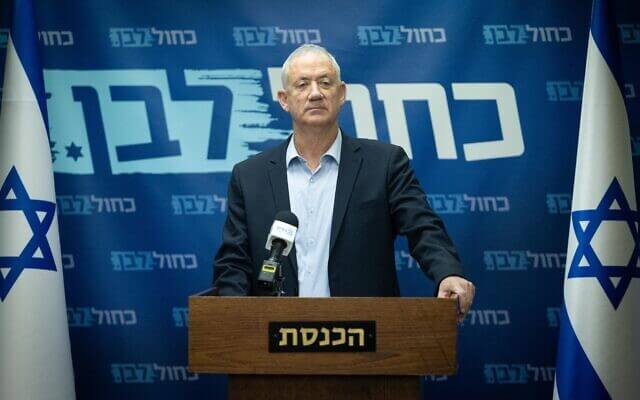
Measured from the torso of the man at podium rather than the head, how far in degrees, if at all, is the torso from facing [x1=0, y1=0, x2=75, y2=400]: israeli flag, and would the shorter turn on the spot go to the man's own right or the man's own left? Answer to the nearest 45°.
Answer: approximately 135° to the man's own right

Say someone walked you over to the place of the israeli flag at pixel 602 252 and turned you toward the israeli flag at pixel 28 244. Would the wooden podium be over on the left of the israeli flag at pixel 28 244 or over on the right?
left

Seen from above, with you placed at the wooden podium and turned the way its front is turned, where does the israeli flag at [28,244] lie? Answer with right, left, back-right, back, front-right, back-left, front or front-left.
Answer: back-right

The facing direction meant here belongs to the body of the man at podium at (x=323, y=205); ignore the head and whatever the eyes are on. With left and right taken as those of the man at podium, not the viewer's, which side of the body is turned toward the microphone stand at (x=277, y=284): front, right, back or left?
front

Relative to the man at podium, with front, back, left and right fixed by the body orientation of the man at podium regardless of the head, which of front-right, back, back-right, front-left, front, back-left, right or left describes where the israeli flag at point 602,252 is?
back-left

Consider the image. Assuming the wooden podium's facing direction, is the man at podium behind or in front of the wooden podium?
behind

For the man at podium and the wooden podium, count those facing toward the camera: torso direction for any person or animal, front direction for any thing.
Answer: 2

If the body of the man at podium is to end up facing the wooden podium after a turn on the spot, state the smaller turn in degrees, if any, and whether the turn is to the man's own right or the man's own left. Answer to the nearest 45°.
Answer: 0° — they already face it

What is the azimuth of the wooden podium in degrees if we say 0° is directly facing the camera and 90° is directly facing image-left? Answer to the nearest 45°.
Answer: approximately 0°
